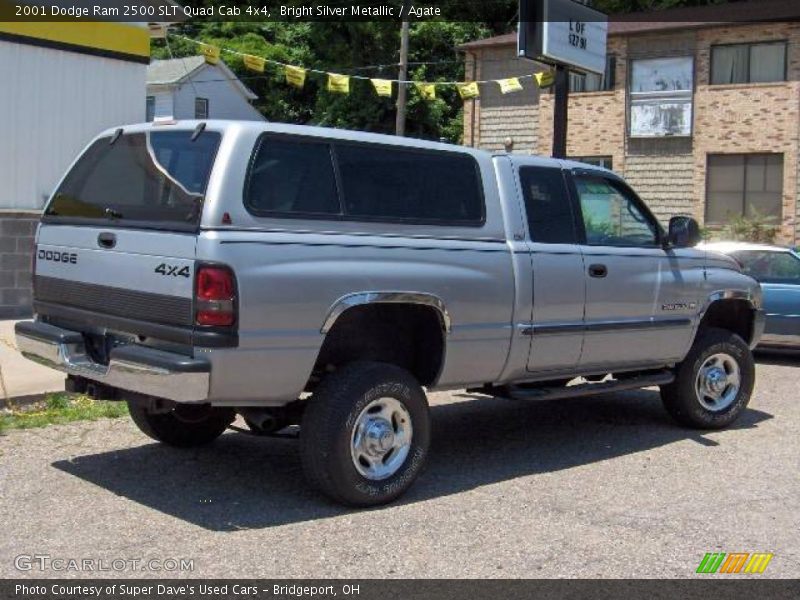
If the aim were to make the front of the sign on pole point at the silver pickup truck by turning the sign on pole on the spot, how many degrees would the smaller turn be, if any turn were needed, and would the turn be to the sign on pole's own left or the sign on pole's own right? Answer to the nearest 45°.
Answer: approximately 45° to the sign on pole's own right

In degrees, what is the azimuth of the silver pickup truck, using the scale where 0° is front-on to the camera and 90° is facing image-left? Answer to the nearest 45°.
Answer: approximately 225°

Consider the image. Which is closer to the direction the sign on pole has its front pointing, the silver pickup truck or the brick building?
the silver pickup truck

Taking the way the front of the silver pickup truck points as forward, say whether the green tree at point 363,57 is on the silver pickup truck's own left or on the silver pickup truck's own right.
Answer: on the silver pickup truck's own left

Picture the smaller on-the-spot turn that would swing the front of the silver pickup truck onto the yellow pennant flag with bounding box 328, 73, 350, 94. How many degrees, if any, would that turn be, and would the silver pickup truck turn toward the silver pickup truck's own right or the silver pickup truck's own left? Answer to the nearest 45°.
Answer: approximately 45° to the silver pickup truck's own left

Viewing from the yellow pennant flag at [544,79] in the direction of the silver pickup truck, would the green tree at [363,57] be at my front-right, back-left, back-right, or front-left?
back-right

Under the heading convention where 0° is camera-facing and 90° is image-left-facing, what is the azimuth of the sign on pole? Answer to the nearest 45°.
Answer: approximately 315°

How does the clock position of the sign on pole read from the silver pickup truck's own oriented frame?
The sign on pole is roughly at 11 o'clock from the silver pickup truck.
